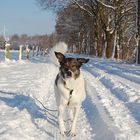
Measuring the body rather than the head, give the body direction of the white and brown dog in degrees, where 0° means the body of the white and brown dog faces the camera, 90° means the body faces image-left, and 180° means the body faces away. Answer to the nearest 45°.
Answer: approximately 0°
